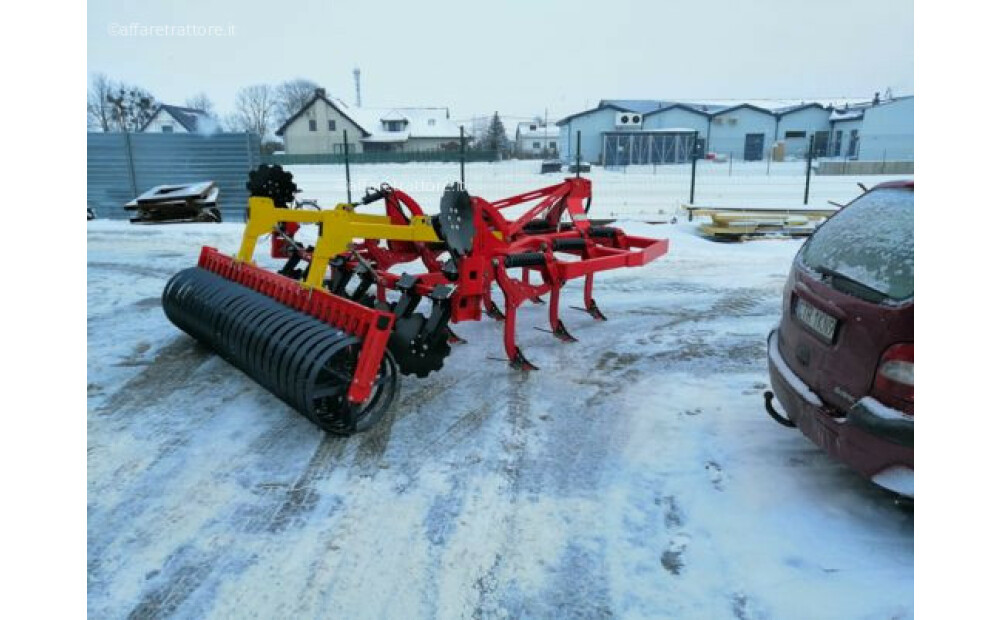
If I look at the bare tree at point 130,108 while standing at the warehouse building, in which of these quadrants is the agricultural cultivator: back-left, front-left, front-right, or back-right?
front-left

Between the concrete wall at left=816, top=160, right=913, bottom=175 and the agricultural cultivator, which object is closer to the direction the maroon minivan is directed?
the concrete wall

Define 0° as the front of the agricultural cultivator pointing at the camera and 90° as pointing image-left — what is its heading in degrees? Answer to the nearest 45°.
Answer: approximately 225°

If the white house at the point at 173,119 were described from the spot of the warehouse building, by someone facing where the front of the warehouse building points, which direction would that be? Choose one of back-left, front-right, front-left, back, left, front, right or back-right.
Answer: front-right

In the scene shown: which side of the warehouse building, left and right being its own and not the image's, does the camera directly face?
front

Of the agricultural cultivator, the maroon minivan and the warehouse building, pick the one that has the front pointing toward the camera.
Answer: the warehouse building

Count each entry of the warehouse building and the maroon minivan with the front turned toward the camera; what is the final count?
1

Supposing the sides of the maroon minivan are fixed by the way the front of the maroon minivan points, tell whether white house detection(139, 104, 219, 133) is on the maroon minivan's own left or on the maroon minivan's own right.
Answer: on the maroon minivan's own left

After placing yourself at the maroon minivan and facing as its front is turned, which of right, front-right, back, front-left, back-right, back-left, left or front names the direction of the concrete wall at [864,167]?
front-left

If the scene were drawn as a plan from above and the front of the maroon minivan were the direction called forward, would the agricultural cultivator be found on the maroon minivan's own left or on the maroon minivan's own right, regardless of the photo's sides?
on the maroon minivan's own left

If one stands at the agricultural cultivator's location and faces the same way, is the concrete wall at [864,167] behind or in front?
in front

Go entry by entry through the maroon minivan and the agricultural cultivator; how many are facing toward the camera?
0

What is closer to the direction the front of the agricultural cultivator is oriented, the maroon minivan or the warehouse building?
the warehouse building

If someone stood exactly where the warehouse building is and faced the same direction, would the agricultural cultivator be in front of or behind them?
in front
